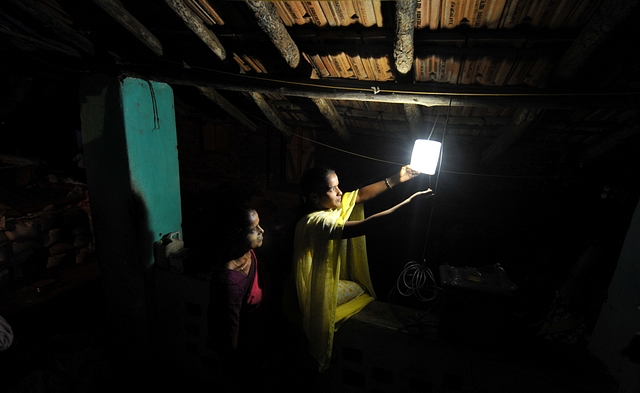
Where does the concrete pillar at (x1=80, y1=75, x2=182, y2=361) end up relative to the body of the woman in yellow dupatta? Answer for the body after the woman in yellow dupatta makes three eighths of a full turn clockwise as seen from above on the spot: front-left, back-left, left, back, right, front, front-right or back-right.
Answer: front-right

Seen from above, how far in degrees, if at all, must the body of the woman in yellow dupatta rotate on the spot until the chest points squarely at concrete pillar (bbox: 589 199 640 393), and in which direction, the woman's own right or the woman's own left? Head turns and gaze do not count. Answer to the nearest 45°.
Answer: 0° — they already face it

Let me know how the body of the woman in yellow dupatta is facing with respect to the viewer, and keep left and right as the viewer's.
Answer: facing to the right of the viewer
